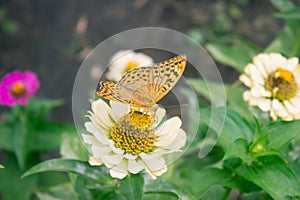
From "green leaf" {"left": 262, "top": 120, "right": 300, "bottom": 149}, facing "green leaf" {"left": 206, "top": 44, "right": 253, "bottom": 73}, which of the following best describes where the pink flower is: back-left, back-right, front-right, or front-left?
front-left

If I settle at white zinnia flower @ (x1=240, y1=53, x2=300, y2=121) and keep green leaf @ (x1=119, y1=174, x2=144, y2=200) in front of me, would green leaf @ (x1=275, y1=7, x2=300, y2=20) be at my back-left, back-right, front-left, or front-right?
back-right

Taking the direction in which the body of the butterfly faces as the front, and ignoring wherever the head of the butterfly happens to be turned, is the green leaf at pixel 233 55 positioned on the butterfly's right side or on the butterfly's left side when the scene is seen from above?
on the butterfly's left side

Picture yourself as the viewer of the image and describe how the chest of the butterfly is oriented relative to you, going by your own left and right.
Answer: facing to the right of the viewer

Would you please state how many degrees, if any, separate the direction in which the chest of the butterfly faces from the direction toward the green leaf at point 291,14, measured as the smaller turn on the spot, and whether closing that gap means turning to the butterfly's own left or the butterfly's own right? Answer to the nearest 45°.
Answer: approximately 45° to the butterfly's own left
